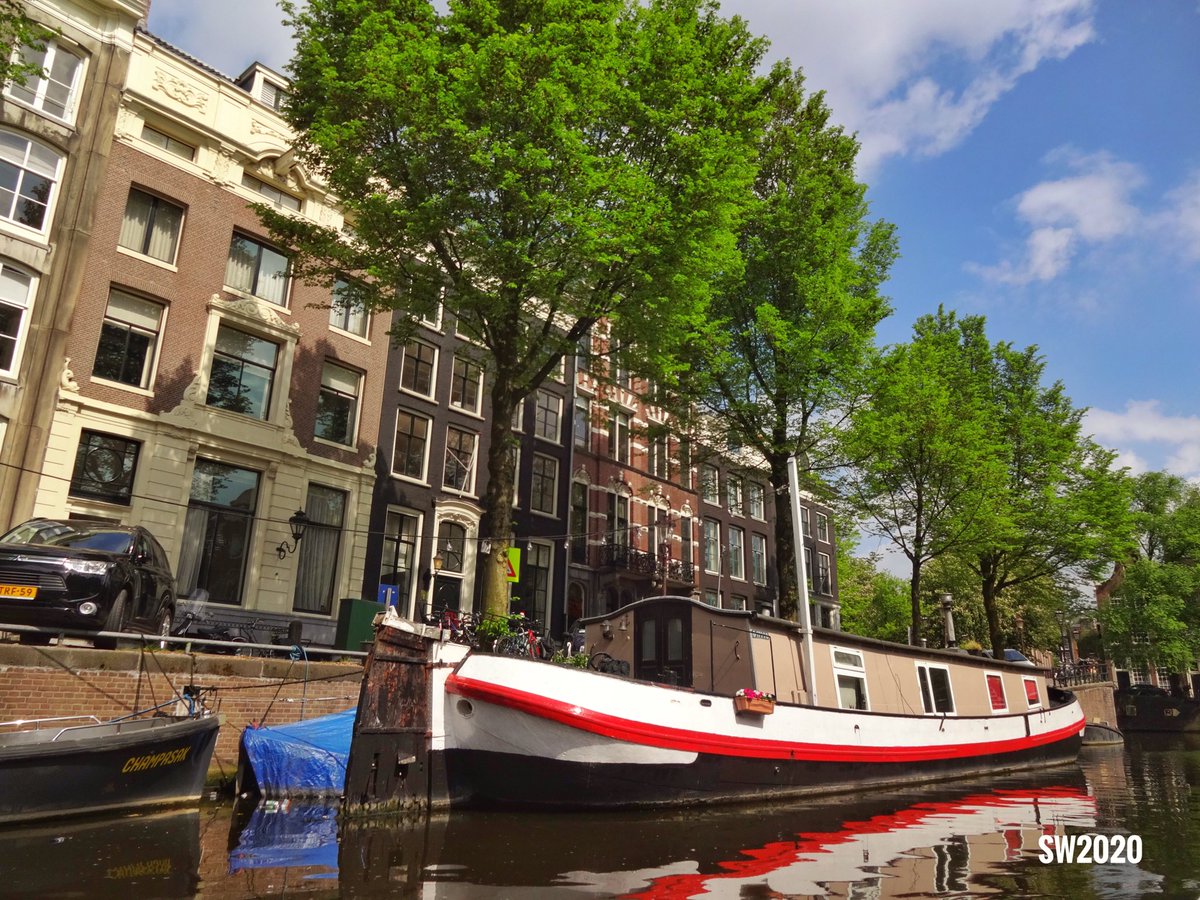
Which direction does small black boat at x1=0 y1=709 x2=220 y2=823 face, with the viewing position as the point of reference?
facing to the right of the viewer

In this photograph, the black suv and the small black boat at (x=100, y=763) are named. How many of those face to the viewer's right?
1

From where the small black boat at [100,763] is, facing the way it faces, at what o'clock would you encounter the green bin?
The green bin is roughly at 10 o'clock from the small black boat.

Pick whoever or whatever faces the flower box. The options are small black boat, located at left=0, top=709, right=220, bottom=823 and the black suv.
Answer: the small black boat

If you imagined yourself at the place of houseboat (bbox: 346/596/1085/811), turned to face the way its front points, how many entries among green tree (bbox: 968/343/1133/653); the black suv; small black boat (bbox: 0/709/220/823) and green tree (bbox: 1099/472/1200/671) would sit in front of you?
2

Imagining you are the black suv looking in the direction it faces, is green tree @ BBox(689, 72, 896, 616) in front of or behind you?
behind

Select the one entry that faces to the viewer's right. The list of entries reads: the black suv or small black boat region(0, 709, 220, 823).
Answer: the small black boat

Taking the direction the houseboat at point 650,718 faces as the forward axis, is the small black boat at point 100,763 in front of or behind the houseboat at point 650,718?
behind

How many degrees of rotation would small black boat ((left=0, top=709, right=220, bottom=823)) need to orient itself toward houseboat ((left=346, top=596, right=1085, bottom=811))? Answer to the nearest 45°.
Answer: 0° — it already faces it

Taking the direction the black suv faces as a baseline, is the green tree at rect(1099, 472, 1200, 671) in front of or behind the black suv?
behind

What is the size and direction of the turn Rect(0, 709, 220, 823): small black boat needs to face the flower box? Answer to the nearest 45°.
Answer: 0° — it already faces it

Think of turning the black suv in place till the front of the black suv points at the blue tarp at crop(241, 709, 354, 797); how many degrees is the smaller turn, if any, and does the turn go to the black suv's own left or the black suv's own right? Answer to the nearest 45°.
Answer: approximately 135° to the black suv's own left
